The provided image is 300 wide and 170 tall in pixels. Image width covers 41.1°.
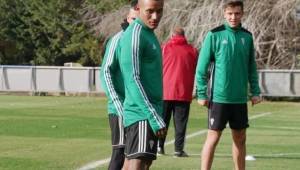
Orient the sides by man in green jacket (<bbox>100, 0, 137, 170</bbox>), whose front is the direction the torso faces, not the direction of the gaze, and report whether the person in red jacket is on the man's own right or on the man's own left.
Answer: on the man's own left

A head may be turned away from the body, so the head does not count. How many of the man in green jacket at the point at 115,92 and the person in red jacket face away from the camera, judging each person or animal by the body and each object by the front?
1

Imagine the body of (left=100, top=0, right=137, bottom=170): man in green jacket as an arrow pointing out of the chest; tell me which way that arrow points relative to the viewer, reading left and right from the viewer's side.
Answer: facing to the right of the viewer
